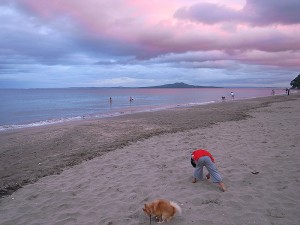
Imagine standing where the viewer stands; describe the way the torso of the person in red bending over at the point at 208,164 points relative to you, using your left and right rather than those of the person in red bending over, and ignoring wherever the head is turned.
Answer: facing away from the viewer and to the left of the viewer

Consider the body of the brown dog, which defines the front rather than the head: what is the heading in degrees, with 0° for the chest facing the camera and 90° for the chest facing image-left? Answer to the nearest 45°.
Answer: approximately 90°

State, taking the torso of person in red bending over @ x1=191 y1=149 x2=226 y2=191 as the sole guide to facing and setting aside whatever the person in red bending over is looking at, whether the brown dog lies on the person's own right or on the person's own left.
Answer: on the person's own left

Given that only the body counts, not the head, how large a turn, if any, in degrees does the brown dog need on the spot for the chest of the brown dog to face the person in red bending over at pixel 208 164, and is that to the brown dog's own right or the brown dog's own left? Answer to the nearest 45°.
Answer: approximately 135° to the brown dog's own right
